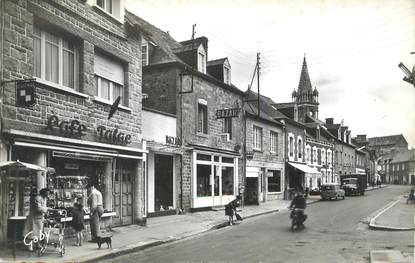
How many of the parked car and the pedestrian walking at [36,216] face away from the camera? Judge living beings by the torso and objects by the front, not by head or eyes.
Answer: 0

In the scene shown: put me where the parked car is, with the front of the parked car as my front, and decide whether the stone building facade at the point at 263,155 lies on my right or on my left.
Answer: on my right

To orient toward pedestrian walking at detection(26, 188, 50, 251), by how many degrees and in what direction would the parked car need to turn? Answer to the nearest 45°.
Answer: approximately 45° to its right

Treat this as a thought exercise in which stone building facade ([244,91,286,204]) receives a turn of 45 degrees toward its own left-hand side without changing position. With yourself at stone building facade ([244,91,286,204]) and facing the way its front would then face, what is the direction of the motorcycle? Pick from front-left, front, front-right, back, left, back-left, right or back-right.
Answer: right

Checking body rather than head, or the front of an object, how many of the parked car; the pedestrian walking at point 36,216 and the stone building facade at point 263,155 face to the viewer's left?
0

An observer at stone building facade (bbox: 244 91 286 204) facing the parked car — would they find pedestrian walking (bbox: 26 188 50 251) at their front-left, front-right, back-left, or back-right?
back-right

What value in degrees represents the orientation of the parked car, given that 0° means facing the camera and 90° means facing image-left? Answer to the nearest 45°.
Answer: approximately 315°

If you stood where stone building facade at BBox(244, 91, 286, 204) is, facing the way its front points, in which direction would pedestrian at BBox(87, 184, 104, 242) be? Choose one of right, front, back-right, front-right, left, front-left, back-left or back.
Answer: front-right

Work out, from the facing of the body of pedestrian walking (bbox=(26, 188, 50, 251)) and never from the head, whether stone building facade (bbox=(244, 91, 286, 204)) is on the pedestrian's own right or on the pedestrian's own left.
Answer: on the pedestrian's own left

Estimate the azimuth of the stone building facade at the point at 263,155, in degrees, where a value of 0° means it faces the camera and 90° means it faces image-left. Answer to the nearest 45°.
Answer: approximately 315°
